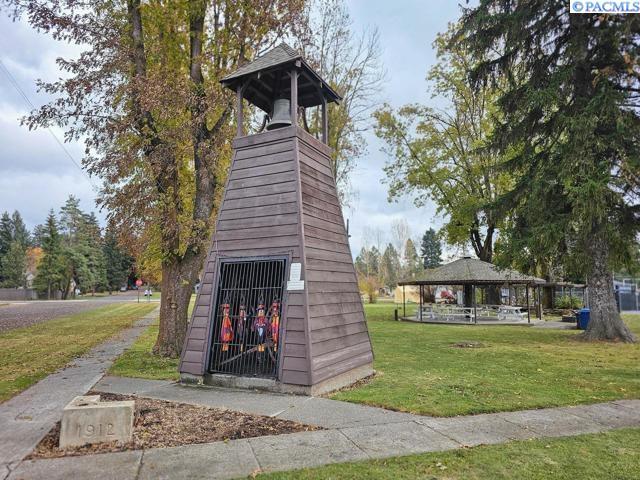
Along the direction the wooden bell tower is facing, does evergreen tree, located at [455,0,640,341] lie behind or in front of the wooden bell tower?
behind

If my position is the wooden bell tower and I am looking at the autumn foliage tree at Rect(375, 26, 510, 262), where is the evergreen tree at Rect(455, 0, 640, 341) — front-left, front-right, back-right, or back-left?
front-right

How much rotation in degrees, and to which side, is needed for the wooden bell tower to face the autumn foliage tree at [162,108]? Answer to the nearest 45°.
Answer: approximately 90° to its right

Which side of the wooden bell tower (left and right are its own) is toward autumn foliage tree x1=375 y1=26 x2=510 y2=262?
back

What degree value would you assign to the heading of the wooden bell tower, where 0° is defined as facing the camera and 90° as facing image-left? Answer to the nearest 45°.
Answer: approximately 45°

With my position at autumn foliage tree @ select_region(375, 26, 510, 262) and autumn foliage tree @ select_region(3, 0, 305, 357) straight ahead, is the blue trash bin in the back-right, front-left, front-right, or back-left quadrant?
front-left

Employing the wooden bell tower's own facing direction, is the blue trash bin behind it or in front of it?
behind

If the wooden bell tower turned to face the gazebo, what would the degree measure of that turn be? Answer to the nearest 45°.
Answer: approximately 180°
